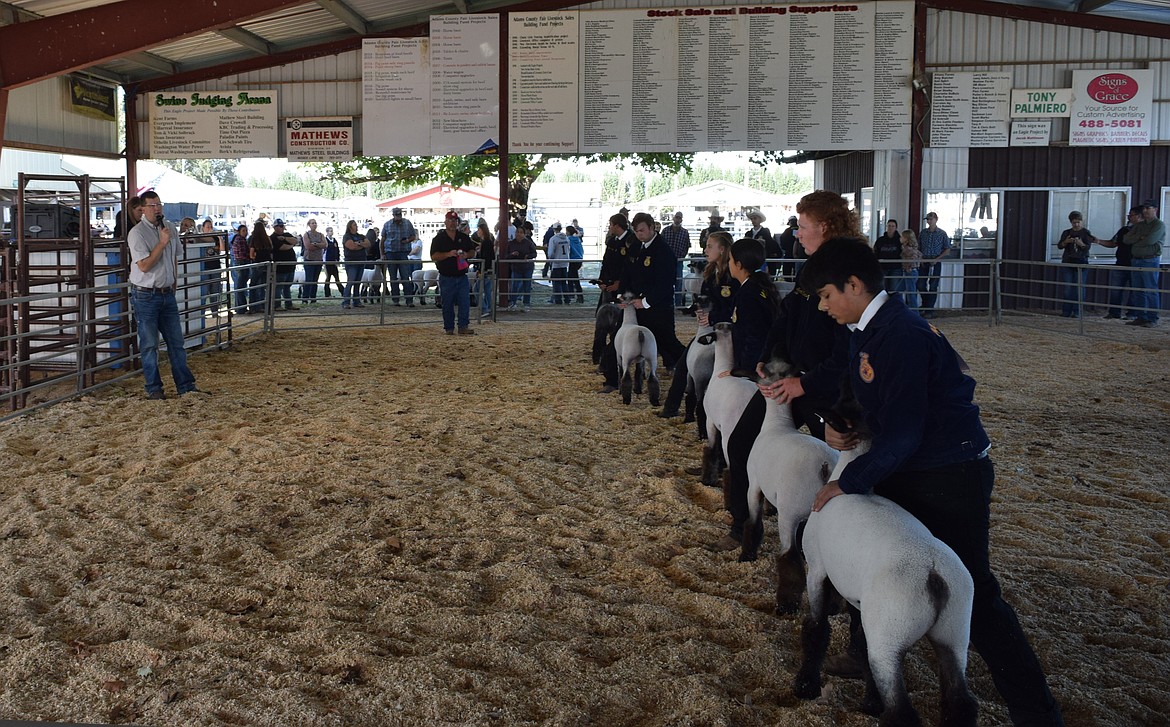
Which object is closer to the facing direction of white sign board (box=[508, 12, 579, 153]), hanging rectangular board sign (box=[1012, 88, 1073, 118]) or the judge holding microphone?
the judge holding microphone

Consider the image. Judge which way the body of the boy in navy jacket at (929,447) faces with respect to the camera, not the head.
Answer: to the viewer's left

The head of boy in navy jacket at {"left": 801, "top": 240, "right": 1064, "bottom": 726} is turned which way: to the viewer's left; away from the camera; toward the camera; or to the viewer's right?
to the viewer's left

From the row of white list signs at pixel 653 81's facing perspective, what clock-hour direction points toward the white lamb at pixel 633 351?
The white lamb is roughly at 12 o'clock from the row of white list signs.

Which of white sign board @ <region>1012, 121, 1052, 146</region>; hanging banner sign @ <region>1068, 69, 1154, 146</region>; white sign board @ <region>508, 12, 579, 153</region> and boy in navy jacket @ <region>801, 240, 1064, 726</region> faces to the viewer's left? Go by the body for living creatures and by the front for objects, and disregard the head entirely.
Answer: the boy in navy jacket

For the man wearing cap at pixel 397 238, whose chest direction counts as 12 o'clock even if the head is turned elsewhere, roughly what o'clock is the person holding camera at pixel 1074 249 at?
The person holding camera is roughly at 10 o'clock from the man wearing cap.

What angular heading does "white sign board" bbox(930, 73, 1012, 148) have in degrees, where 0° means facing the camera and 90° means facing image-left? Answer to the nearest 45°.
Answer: approximately 0°

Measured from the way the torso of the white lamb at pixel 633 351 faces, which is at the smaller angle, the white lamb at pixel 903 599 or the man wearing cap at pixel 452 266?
the man wearing cap

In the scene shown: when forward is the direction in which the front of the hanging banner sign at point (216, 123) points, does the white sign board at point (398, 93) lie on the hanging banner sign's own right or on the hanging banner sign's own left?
on the hanging banner sign's own left
